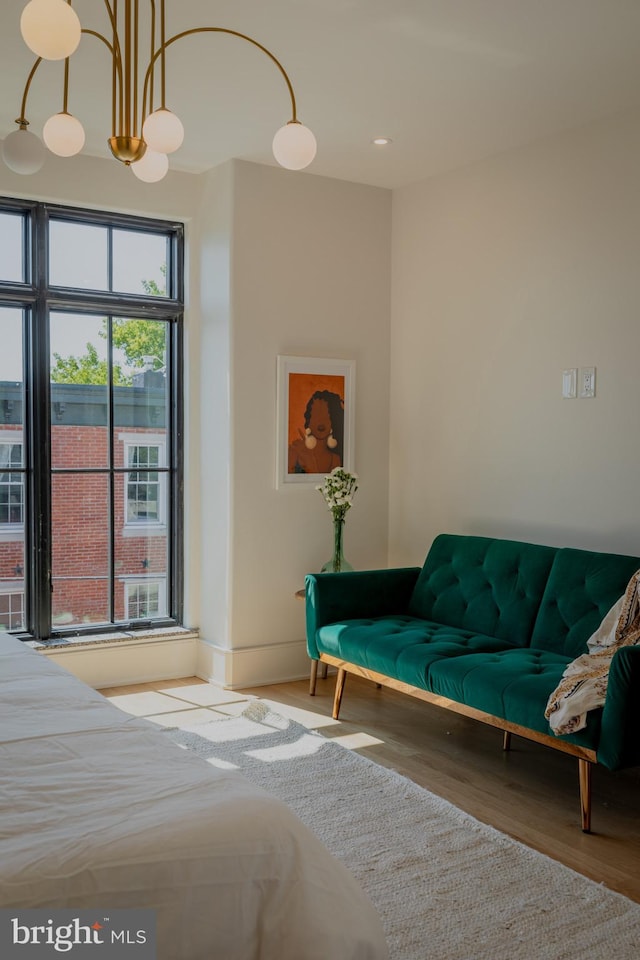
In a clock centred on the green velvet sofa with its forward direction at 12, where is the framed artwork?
The framed artwork is roughly at 3 o'clock from the green velvet sofa.

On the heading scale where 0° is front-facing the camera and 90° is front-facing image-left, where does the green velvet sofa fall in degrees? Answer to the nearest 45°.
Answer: approximately 45°

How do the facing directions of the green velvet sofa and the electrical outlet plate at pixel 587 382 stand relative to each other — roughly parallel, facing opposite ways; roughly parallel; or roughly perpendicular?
roughly parallel

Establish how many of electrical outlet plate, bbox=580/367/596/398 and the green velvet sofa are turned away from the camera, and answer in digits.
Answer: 0

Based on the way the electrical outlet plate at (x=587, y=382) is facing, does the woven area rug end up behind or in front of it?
in front

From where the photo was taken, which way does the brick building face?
toward the camera

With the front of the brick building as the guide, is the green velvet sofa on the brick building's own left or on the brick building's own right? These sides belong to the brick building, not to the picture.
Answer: on the brick building's own left

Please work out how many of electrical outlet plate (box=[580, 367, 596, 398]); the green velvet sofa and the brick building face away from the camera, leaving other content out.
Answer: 0

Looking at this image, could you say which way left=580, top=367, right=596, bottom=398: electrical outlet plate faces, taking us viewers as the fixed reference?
facing the viewer and to the left of the viewer

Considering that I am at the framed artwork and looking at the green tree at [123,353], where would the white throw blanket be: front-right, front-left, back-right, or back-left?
back-right

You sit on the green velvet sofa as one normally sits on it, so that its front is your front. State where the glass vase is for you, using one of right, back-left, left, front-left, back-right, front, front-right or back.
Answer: right

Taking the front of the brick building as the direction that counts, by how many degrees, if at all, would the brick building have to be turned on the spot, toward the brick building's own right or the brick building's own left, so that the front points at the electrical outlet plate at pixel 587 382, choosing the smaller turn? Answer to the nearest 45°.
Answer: approximately 45° to the brick building's own left

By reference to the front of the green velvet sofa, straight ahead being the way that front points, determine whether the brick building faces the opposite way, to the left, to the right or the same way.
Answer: to the left

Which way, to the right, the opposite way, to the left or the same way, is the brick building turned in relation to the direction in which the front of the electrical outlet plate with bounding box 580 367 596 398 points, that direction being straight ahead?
to the left
